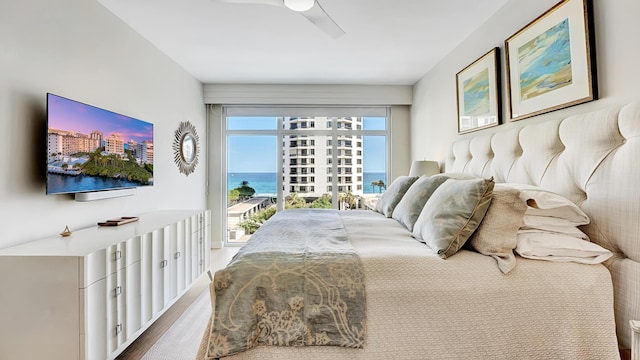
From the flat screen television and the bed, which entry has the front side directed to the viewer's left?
the bed

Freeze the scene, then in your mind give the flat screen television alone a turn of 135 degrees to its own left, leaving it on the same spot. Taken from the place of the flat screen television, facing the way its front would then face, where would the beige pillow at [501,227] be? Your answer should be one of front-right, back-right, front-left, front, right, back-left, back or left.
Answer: back-right

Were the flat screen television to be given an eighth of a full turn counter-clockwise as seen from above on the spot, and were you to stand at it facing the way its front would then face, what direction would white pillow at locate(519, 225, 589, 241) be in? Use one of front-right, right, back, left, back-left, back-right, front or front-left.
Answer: front-right

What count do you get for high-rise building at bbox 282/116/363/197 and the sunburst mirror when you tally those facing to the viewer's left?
0

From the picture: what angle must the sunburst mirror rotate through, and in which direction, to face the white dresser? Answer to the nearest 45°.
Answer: approximately 45° to its right

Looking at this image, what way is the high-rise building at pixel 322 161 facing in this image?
toward the camera

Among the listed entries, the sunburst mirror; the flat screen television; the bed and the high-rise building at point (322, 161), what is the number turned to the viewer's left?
1

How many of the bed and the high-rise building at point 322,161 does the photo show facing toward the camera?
1

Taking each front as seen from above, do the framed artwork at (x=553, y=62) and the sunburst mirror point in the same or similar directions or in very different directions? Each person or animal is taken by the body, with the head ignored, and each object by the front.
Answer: very different directions

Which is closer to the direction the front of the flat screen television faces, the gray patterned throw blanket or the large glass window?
the gray patterned throw blanket

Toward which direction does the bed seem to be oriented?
to the viewer's left

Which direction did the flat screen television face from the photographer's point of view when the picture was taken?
facing the viewer and to the right of the viewer

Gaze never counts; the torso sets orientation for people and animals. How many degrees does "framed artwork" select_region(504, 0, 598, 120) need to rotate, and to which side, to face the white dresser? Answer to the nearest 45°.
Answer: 0° — it already faces it

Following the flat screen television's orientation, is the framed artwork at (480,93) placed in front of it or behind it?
in front

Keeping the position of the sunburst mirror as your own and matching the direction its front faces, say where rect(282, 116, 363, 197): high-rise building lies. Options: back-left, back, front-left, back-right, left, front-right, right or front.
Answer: front-left

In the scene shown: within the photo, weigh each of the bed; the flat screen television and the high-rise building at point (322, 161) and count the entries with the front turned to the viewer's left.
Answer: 1

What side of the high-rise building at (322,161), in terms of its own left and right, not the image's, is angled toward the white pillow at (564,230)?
front

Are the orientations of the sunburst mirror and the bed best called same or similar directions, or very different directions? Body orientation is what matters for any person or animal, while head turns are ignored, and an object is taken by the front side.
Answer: very different directions
